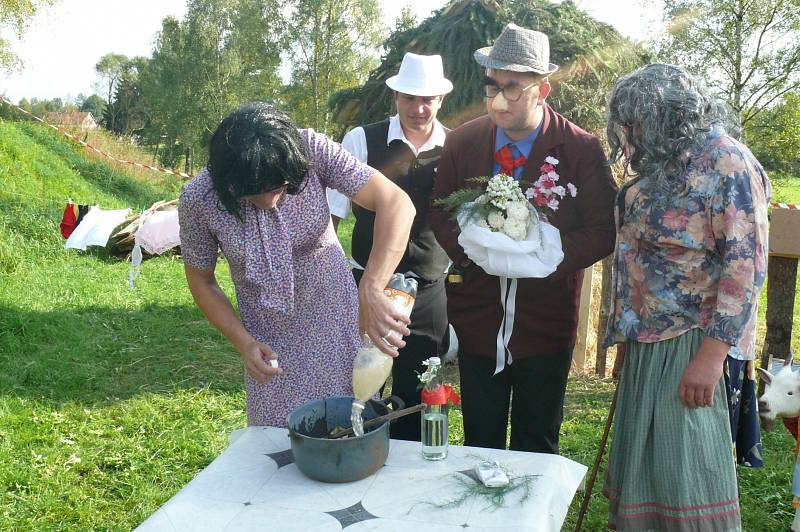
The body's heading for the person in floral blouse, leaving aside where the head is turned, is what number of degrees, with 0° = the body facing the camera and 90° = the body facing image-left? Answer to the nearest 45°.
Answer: approximately 45°

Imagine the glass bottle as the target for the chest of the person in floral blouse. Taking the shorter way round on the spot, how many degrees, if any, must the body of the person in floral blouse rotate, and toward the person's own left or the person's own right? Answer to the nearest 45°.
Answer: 0° — they already face it

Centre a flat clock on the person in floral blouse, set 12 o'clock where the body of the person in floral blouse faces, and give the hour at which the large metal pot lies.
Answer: The large metal pot is roughly at 12 o'clock from the person in floral blouse.

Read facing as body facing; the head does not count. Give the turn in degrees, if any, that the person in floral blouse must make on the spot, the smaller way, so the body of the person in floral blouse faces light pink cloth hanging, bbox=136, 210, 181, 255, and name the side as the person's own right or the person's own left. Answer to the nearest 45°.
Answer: approximately 90° to the person's own right

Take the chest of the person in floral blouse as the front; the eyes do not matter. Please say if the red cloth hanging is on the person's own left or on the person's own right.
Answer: on the person's own right

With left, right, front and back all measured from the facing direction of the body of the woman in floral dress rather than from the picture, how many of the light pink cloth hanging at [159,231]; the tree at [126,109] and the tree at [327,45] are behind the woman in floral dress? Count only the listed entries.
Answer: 3

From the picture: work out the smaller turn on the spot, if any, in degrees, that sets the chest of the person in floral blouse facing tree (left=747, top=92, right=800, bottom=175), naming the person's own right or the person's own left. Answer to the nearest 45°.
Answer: approximately 135° to the person's own right

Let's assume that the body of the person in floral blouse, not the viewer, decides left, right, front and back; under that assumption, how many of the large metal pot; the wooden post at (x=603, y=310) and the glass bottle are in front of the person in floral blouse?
2

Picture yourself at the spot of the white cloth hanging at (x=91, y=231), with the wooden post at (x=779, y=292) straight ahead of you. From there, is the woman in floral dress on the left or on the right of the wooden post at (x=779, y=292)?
right

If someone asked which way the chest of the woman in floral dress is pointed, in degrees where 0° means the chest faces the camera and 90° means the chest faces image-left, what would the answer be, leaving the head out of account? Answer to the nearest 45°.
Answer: approximately 0°

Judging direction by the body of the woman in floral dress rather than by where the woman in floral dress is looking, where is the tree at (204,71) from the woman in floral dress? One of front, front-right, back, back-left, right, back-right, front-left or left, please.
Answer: back
